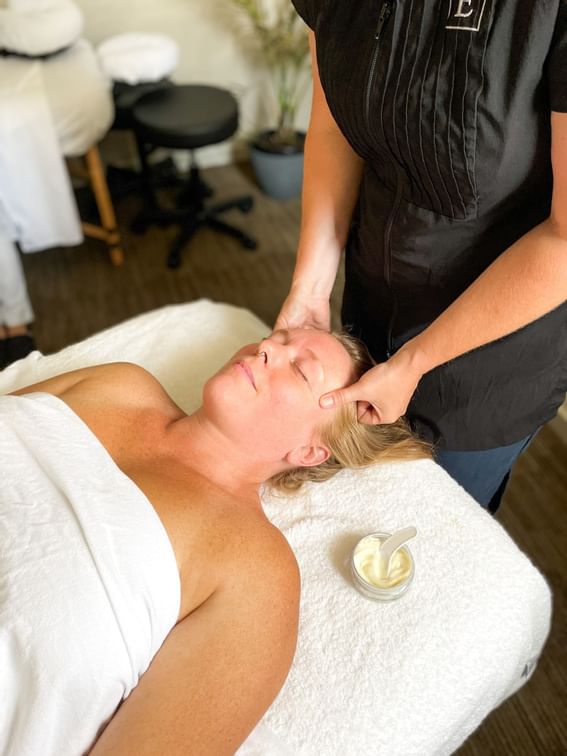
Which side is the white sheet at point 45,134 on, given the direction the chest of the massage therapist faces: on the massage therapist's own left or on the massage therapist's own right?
on the massage therapist's own right

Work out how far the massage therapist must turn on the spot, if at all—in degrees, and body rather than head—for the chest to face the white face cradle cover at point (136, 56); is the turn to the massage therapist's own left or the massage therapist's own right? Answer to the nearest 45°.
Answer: approximately 90° to the massage therapist's own right

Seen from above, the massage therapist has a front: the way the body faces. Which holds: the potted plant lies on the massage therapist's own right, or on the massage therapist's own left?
on the massage therapist's own right

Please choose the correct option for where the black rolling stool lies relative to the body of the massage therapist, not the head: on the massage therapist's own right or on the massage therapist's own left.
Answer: on the massage therapist's own right

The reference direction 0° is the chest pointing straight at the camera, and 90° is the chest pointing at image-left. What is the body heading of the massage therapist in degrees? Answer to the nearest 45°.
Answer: approximately 45°
